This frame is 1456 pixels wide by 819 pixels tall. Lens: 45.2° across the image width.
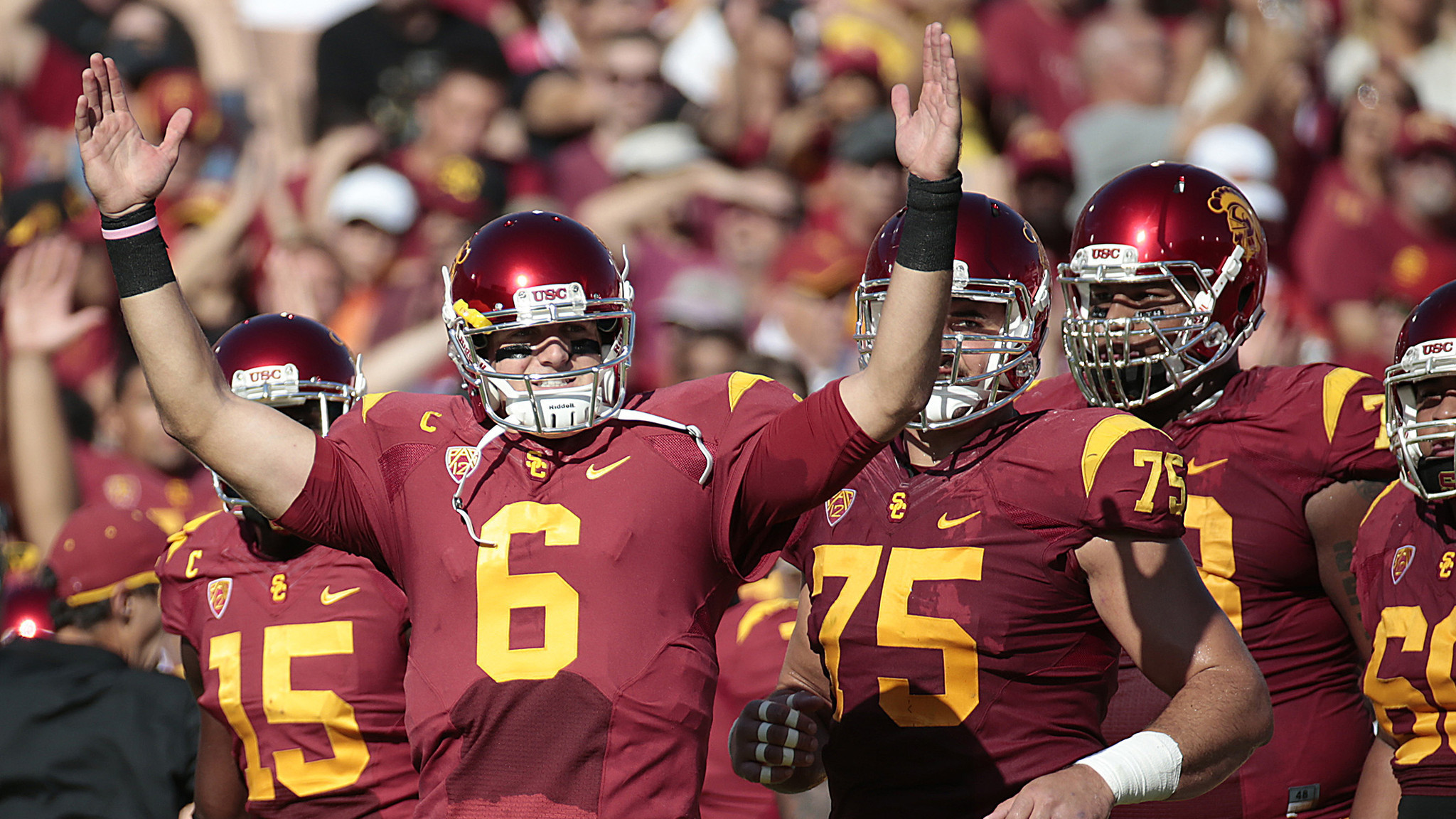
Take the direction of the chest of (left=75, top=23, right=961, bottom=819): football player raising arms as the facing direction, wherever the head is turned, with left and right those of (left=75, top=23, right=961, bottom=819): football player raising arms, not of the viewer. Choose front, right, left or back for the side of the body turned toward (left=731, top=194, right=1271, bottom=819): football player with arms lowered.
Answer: left

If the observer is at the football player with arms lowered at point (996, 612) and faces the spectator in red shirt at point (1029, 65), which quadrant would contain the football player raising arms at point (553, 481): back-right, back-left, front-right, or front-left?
back-left

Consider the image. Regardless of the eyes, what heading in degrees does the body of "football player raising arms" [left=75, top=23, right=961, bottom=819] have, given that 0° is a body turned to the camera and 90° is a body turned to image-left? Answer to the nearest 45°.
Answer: approximately 0°

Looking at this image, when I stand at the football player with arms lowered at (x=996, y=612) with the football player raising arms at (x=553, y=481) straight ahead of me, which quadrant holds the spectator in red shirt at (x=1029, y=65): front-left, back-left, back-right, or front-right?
back-right

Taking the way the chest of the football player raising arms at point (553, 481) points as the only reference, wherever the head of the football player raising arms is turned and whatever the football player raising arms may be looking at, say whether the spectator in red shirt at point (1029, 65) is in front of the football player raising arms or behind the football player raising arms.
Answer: behind
